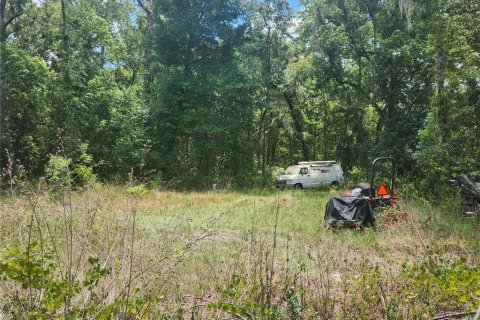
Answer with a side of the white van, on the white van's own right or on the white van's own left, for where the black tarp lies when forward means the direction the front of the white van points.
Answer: on the white van's own left

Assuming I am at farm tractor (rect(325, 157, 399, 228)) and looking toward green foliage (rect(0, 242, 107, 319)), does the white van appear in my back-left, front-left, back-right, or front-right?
back-right

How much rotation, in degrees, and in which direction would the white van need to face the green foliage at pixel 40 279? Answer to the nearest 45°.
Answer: approximately 45° to its left

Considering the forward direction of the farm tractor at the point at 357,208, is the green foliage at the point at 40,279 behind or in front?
behind
